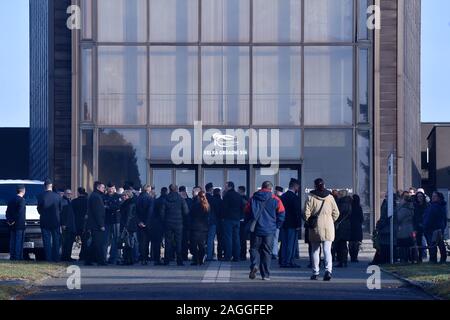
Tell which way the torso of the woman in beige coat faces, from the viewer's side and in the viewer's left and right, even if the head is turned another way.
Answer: facing away from the viewer

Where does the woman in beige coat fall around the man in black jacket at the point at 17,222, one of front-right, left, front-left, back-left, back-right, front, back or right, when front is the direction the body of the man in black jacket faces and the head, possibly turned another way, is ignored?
right

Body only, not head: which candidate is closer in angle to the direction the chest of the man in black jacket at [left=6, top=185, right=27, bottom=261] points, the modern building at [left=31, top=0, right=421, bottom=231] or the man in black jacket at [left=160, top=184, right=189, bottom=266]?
the modern building

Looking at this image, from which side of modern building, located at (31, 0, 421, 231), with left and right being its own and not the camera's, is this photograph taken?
front

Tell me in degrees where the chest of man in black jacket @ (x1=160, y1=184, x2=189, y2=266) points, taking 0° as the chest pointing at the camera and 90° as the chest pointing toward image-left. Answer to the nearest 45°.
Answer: approximately 180°

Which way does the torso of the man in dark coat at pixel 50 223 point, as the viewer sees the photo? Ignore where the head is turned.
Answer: away from the camera

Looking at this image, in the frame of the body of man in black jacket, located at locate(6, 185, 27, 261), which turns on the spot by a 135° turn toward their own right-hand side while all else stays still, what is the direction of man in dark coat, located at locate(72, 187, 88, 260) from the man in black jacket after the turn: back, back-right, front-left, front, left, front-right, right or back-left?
left

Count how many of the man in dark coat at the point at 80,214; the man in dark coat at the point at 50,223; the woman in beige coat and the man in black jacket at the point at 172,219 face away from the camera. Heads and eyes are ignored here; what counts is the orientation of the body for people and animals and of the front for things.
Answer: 4

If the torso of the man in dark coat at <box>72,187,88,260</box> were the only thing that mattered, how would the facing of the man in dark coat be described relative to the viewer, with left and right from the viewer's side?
facing away from the viewer

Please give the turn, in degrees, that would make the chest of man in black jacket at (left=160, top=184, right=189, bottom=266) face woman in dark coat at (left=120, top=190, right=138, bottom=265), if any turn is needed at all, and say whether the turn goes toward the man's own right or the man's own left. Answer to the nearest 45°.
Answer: approximately 90° to the man's own left

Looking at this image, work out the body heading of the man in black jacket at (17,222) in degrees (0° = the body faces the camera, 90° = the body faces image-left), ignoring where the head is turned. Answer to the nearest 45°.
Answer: approximately 225°
